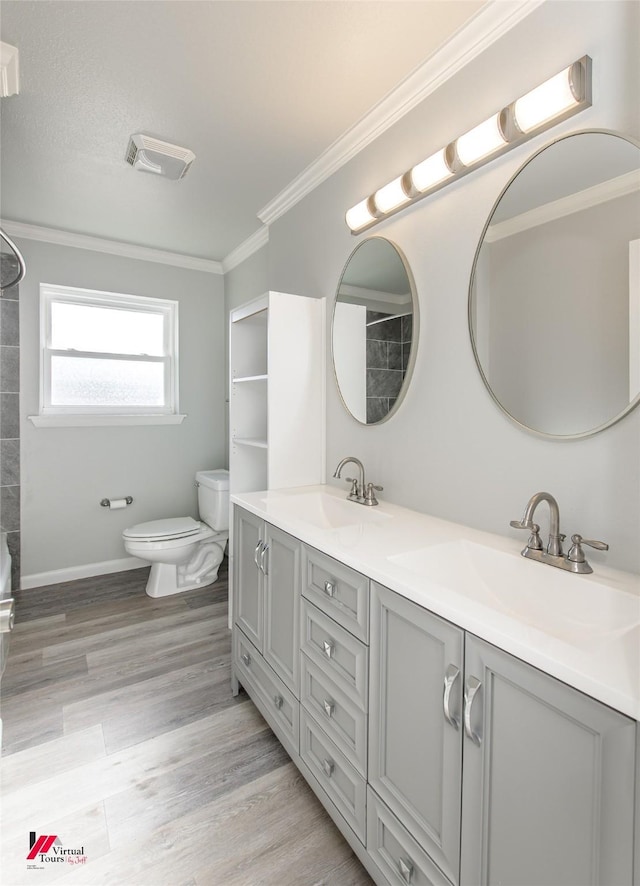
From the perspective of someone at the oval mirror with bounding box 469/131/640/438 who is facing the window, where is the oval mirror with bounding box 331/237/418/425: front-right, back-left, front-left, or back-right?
front-right

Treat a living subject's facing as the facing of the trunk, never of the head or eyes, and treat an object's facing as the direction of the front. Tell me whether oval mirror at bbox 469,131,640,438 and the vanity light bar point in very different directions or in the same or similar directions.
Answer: same or similar directions

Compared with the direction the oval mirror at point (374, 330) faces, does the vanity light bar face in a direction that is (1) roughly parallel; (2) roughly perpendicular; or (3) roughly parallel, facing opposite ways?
roughly parallel

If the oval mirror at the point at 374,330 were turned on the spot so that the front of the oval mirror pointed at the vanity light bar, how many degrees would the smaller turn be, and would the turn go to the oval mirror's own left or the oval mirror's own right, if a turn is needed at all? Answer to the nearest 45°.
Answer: approximately 90° to the oval mirror's own left

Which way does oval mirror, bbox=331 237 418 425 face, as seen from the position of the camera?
facing the viewer and to the left of the viewer

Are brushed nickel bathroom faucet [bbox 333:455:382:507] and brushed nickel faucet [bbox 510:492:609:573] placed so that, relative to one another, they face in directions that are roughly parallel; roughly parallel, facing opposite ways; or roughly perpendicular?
roughly parallel
